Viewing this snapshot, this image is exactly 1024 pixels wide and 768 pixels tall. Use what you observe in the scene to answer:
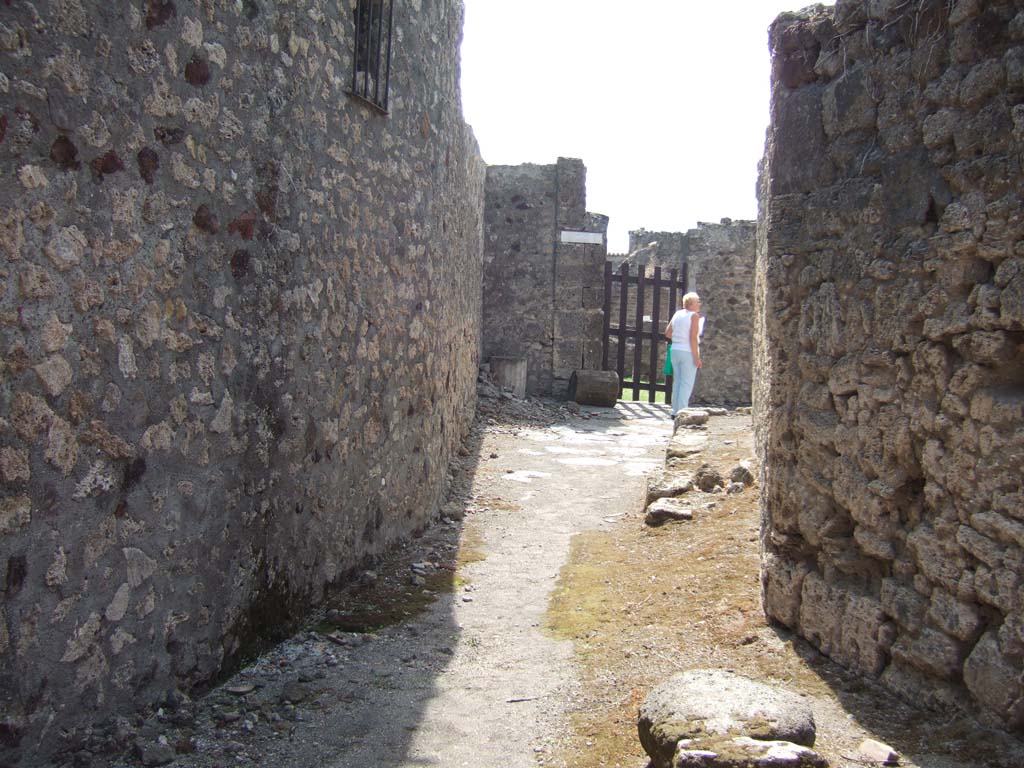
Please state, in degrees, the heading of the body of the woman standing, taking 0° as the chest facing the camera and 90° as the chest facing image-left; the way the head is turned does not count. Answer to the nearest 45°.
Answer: approximately 225°

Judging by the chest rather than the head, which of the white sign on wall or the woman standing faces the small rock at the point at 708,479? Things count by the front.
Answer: the white sign on wall

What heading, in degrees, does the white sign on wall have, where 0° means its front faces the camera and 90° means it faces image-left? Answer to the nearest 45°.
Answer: approximately 0°

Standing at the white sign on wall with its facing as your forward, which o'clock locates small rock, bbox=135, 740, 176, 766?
The small rock is roughly at 12 o'clock from the white sign on wall.

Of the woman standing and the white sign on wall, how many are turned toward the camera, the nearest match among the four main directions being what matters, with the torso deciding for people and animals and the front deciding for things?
1

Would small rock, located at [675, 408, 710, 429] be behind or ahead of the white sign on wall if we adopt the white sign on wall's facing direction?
ahead

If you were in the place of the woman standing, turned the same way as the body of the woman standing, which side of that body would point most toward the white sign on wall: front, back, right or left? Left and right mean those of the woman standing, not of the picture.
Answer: left

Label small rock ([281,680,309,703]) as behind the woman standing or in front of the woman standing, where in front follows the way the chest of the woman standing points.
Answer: behind

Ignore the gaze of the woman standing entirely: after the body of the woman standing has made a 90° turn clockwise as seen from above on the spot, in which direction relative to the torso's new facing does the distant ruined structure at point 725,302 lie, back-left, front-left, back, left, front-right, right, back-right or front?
back-left

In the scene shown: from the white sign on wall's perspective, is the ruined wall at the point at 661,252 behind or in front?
behind

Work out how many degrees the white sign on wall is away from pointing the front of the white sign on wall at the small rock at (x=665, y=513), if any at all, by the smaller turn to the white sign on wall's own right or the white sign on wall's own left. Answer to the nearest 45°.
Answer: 0° — it already faces it

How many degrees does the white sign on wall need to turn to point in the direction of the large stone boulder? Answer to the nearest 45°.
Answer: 0° — it already faces it

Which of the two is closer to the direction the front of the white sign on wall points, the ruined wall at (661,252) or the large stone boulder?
the large stone boulder
